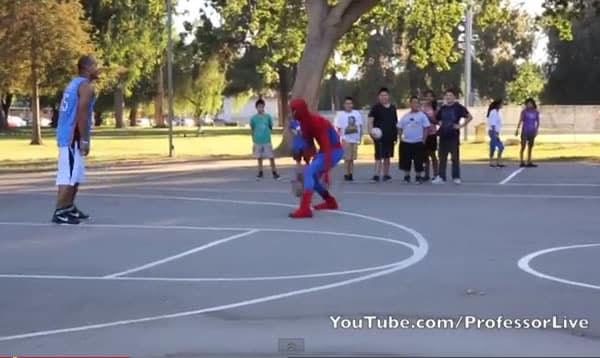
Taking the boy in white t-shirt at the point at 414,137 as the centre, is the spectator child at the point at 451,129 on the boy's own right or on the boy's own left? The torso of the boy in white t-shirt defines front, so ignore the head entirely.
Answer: on the boy's own left

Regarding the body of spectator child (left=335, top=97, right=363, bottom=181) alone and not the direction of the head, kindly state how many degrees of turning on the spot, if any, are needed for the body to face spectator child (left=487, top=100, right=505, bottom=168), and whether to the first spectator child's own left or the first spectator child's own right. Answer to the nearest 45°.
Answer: approximately 135° to the first spectator child's own left

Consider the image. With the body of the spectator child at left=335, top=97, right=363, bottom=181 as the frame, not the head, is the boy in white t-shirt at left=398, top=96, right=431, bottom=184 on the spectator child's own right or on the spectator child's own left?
on the spectator child's own left

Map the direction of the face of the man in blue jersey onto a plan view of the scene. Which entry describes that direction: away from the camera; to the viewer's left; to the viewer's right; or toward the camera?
to the viewer's right

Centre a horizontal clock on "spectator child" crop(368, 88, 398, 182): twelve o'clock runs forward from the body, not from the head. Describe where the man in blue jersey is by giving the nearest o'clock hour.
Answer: The man in blue jersey is roughly at 1 o'clock from the spectator child.

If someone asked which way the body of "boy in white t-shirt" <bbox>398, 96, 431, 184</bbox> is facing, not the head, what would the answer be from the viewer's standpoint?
toward the camera

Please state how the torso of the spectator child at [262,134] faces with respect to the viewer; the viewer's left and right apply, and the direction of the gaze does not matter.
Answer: facing the viewer

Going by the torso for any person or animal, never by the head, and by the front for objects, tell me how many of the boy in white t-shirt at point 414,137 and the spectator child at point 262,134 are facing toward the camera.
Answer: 2

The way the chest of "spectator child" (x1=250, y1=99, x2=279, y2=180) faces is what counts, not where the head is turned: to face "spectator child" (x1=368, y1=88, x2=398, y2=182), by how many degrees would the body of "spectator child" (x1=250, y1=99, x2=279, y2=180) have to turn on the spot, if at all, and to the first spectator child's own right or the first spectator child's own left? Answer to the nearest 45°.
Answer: approximately 90° to the first spectator child's own left

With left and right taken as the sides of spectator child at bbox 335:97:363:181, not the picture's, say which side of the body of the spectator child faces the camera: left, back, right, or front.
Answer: front

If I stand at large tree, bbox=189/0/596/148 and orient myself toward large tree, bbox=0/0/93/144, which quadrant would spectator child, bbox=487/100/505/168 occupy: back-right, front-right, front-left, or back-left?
back-left

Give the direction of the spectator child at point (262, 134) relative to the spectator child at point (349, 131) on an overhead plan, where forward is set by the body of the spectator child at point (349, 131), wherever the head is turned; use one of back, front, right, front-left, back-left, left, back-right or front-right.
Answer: right

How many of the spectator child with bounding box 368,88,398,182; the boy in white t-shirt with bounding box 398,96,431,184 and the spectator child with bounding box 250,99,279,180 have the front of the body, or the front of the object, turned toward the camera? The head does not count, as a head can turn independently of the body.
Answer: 3
